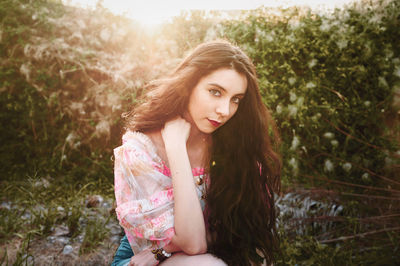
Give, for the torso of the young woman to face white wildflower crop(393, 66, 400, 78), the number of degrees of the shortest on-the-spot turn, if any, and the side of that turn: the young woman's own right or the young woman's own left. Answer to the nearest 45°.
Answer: approximately 90° to the young woman's own left

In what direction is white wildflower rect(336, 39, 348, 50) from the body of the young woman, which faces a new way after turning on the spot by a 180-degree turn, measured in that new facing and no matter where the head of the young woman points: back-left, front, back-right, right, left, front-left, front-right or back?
right

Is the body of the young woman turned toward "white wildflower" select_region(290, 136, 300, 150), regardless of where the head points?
no

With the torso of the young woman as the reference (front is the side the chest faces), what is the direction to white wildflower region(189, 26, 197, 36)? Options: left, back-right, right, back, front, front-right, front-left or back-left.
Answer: back-left

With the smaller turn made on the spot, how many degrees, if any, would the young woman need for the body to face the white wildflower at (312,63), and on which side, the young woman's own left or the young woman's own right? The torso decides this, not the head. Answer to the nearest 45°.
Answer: approximately 90° to the young woman's own left

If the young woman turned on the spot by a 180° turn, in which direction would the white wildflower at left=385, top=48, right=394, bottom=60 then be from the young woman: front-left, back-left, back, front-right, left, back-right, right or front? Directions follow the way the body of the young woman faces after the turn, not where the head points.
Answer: right

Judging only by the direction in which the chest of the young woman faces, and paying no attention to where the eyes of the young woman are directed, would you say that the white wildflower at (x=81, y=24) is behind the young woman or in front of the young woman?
behind

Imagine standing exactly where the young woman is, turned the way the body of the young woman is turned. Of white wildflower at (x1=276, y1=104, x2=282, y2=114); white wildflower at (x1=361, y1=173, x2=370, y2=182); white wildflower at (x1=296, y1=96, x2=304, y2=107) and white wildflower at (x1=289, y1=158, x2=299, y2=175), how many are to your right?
0

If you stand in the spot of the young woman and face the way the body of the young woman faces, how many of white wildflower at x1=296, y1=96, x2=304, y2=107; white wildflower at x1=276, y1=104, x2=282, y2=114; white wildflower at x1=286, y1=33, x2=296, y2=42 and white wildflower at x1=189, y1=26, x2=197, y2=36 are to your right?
0

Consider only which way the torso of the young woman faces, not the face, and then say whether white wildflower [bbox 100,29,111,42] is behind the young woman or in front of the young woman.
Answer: behind

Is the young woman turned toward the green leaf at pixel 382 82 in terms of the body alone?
no

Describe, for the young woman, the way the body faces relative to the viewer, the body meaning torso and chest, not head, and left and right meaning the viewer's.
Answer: facing the viewer and to the right of the viewer

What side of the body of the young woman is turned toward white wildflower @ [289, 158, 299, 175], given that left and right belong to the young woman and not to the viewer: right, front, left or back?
left

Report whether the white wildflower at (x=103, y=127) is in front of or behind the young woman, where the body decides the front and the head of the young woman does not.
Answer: behind

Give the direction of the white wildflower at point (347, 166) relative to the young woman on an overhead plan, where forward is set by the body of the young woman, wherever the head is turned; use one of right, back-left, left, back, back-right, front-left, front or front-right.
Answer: left
